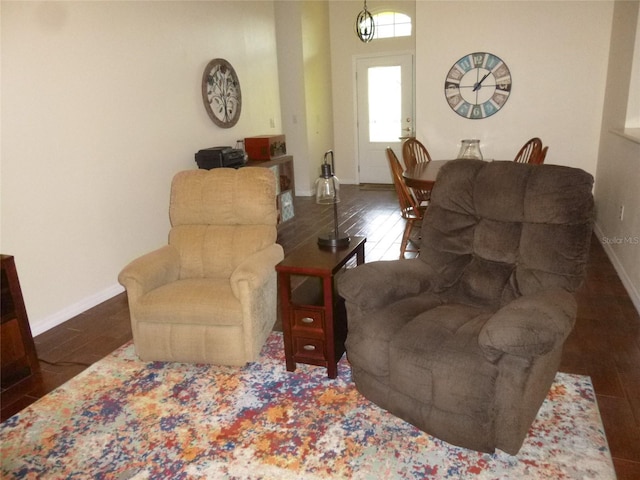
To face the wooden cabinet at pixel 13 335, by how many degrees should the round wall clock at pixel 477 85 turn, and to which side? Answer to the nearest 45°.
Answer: approximately 45° to its right

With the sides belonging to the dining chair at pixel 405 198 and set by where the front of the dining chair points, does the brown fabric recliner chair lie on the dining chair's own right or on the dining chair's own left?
on the dining chair's own right

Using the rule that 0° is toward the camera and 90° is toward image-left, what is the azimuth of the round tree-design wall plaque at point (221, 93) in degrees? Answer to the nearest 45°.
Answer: approximately 315°

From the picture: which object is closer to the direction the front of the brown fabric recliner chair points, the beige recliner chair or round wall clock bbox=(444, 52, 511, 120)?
the beige recliner chair

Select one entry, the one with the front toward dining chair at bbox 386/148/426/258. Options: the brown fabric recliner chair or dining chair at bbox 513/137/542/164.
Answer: dining chair at bbox 513/137/542/164

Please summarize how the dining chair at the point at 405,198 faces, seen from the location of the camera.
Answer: facing to the right of the viewer

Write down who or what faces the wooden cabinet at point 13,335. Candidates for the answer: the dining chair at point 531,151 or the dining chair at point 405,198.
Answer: the dining chair at point 531,151
